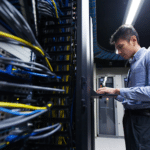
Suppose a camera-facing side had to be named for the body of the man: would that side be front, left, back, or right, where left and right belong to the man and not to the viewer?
left

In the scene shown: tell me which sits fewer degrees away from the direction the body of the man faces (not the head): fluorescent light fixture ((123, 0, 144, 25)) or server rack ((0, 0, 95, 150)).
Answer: the server rack

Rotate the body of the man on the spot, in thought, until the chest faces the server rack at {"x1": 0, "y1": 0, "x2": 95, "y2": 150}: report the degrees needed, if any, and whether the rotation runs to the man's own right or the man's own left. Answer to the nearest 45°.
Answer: approximately 45° to the man's own left

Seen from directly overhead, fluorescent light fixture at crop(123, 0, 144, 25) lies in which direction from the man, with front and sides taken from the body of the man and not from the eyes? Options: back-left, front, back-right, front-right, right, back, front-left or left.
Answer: right

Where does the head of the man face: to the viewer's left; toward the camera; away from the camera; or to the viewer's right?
to the viewer's left
